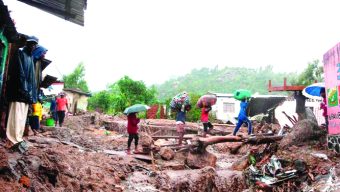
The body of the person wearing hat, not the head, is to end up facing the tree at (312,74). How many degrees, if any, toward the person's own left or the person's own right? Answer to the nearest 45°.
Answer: approximately 90° to the person's own left

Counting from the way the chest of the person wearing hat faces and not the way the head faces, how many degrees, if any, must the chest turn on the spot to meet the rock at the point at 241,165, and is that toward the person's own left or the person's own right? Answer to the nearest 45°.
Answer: approximately 45° to the person's own left

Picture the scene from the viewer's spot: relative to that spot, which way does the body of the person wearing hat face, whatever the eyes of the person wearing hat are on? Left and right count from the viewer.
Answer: facing the viewer and to the right of the viewer

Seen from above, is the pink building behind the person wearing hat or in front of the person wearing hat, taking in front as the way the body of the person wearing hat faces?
in front

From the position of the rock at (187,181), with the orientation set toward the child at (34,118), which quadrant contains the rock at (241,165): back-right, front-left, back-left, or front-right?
back-right

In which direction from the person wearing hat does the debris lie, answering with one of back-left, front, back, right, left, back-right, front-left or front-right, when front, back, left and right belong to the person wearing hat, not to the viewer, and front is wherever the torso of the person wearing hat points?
front-left

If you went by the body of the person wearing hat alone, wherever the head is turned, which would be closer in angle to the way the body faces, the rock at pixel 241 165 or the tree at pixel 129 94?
the rock
